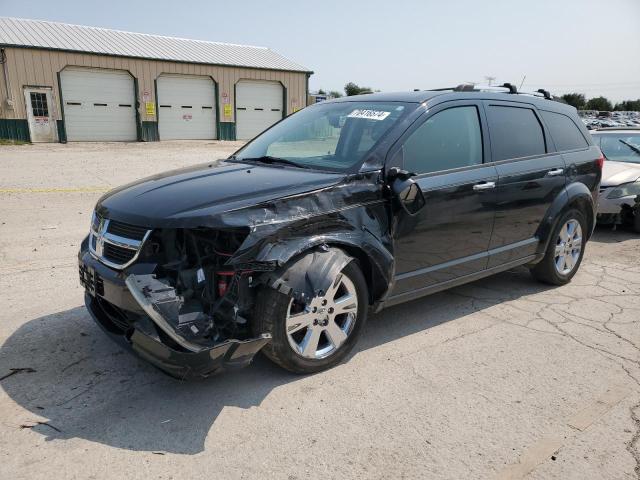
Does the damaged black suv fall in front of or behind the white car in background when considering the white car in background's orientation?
in front

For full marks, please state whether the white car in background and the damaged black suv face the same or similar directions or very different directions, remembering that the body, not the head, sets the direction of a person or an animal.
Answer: same or similar directions

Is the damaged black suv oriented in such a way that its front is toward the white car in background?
no

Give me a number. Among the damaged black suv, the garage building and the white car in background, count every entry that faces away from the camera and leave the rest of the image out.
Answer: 0

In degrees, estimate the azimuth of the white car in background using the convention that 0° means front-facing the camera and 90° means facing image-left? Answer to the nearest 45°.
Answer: approximately 45°

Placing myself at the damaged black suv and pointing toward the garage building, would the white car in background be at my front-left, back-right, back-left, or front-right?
front-right

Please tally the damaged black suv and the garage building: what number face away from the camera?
0

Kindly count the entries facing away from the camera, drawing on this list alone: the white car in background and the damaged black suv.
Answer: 0

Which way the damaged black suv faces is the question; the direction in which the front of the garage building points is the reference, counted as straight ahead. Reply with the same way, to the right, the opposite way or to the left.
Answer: to the right

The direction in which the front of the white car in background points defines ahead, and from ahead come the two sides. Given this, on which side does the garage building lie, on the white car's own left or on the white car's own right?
on the white car's own right

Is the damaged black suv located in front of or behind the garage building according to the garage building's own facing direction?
in front

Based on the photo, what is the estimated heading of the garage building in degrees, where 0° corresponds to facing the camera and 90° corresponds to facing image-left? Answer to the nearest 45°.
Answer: approximately 315°

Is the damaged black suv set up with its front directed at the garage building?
no
